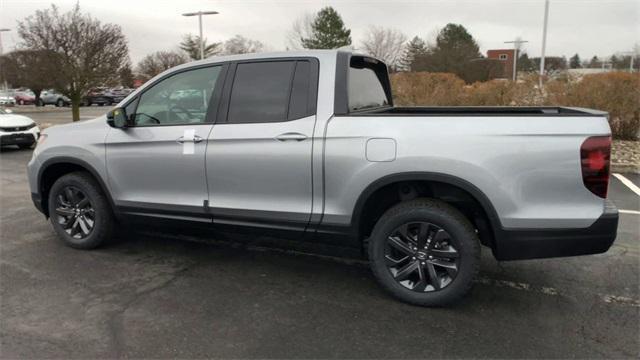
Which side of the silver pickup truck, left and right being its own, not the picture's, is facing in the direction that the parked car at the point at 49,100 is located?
front

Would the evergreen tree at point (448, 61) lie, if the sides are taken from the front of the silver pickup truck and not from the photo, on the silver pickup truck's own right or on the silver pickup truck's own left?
on the silver pickup truck's own right

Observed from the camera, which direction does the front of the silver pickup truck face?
facing away from the viewer and to the left of the viewer

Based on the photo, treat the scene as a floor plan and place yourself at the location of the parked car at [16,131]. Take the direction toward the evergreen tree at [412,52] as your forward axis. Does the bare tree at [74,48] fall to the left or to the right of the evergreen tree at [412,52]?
left

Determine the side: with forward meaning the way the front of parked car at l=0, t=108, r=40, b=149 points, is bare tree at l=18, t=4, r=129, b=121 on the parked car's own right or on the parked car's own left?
on the parked car's own left

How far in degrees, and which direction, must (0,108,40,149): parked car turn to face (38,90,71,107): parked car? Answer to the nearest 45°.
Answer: approximately 135° to its left

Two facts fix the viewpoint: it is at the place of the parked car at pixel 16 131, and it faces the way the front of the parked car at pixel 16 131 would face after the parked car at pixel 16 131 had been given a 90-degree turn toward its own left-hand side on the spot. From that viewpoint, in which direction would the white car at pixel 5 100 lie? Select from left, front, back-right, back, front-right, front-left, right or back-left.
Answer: front-left

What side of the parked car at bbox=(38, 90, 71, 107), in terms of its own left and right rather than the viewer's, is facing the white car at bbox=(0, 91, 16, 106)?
back

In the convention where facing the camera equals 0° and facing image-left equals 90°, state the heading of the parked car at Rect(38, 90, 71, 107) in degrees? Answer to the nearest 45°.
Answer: approximately 315°

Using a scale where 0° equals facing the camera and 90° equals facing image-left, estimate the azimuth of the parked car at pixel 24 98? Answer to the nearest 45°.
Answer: approximately 315°
